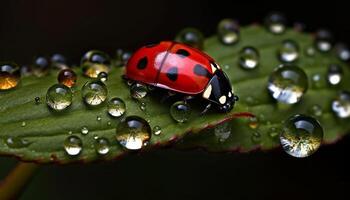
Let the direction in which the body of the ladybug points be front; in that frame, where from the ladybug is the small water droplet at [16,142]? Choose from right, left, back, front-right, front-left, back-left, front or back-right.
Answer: back-right

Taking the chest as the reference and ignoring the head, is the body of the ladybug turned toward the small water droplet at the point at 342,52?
no

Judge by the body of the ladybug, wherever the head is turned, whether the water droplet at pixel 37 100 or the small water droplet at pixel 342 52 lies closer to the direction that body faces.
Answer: the small water droplet

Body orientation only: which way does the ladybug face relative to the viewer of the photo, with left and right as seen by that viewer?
facing the viewer and to the right of the viewer
